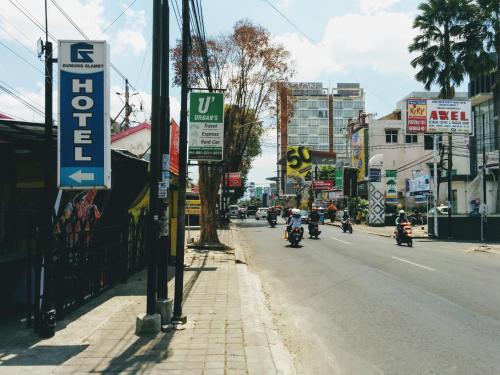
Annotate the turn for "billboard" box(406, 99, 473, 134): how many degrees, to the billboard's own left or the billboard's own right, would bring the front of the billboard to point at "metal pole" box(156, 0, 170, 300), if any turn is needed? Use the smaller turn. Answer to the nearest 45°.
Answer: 0° — it already faces it

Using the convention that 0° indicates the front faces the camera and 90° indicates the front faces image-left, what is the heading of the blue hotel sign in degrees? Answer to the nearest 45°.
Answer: approximately 0°

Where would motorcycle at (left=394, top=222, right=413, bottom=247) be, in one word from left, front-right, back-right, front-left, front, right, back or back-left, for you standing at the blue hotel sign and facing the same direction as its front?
back-left

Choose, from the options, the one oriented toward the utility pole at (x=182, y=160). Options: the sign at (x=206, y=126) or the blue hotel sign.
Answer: the sign

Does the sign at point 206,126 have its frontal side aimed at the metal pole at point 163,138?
yes

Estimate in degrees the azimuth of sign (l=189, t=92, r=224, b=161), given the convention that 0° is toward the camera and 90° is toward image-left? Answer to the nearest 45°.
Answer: approximately 0°

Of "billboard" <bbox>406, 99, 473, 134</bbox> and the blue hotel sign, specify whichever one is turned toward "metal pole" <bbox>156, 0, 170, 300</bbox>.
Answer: the billboard

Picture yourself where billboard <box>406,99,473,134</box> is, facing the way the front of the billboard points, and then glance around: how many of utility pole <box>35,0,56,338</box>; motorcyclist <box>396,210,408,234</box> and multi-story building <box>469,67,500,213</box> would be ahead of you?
2
